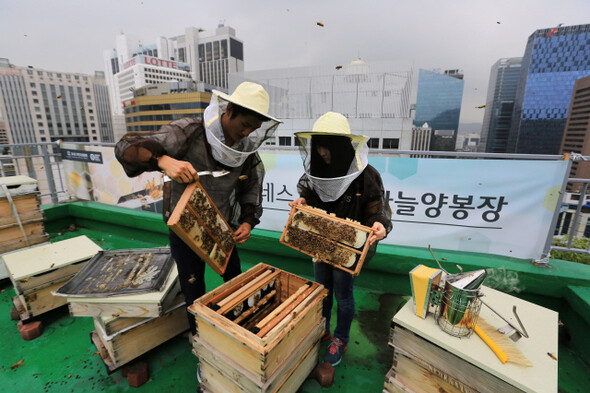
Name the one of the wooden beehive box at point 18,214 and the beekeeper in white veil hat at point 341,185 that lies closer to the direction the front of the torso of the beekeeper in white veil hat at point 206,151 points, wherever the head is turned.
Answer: the beekeeper in white veil hat

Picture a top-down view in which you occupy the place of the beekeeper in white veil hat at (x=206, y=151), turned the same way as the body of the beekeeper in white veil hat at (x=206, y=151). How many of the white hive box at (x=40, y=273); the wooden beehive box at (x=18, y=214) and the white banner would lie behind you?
2

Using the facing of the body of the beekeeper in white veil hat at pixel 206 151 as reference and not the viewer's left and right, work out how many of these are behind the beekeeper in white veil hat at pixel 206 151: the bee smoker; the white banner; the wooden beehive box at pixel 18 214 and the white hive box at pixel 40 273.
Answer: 2

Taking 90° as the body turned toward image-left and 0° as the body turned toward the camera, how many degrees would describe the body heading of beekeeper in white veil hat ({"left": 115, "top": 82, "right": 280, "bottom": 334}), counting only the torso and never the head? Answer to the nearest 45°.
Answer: approximately 315°

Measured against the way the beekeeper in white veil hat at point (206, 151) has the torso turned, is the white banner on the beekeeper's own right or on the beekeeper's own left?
on the beekeeper's own left

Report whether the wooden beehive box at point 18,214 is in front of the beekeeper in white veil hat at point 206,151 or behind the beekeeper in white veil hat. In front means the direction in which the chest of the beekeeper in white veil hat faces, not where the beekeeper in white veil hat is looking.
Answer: behind

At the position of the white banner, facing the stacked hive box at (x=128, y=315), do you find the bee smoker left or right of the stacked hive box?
left

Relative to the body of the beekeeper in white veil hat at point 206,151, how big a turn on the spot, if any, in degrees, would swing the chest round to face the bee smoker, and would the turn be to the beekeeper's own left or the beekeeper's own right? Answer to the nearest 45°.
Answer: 0° — they already face it
